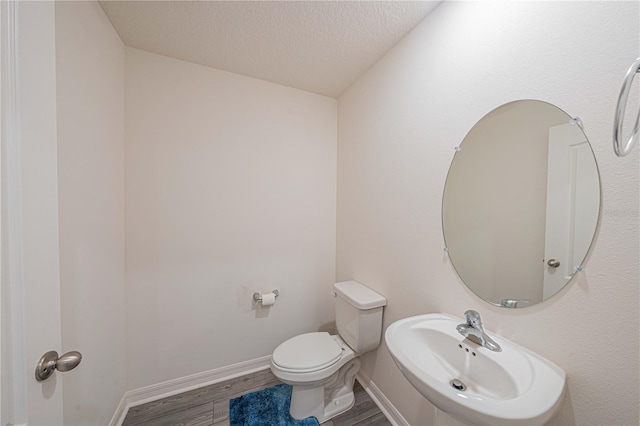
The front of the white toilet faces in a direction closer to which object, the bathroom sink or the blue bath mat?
the blue bath mat

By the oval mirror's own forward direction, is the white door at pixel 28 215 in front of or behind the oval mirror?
in front

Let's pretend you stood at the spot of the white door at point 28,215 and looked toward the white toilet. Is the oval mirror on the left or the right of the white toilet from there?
right

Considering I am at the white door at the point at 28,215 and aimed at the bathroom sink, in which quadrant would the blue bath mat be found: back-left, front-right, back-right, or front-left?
front-left

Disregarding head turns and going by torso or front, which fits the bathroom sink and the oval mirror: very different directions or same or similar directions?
same or similar directions

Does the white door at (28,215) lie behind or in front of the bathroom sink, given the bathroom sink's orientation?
in front

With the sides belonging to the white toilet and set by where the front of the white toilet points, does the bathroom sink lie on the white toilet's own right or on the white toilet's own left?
on the white toilet's own left

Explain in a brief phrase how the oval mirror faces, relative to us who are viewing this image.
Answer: facing the viewer and to the left of the viewer

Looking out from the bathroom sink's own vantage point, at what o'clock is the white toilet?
The white toilet is roughly at 2 o'clock from the bathroom sink.
